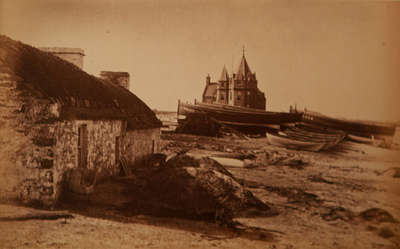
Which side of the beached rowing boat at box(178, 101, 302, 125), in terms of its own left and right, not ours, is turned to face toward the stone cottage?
front

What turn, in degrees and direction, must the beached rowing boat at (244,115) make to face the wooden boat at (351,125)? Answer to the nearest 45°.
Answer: approximately 180°

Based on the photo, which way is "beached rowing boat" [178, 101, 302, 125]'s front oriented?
to the viewer's left
